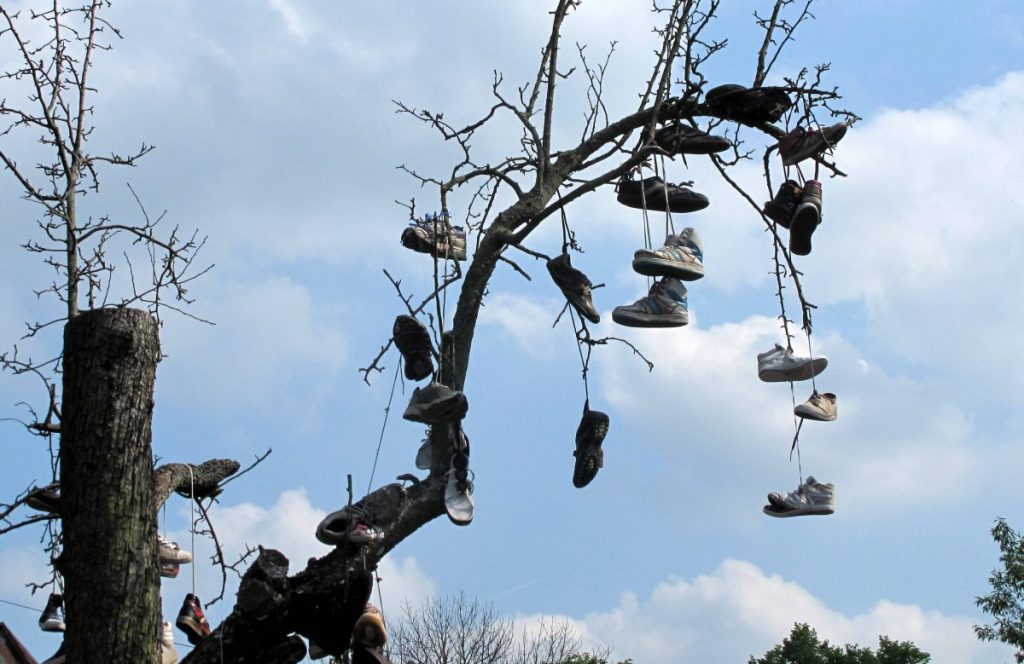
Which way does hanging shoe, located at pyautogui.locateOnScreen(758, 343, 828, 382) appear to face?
to the viewer's right

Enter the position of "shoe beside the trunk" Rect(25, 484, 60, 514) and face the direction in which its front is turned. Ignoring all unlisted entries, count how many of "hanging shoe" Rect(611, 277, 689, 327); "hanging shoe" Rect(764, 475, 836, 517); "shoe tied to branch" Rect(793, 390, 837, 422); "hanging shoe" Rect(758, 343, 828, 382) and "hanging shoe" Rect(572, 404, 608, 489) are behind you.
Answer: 5

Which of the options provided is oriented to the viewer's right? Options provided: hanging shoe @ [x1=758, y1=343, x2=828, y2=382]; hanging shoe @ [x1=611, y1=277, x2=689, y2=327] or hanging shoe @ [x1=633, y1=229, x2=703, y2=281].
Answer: hanging shoe @ [x1=758, y1=343, x2=828, y2=382]

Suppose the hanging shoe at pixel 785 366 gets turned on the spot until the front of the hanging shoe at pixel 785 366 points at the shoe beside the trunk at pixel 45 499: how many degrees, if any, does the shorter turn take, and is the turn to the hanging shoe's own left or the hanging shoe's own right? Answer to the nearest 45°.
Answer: approximately 135° to the hanging shoe's own right

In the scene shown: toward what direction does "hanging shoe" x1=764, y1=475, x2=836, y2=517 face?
to the viewer's left

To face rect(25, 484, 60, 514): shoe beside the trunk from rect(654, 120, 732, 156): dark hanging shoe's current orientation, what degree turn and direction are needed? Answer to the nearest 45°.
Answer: approximately 180°

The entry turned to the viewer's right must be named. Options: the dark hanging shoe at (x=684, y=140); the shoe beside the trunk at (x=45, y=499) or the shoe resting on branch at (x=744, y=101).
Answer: the dark hanging shoe

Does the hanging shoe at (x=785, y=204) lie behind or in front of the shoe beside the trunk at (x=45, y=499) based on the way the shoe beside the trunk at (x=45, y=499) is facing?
behind

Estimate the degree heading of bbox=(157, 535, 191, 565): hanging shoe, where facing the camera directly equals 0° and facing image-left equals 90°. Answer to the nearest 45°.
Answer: approximately 270°

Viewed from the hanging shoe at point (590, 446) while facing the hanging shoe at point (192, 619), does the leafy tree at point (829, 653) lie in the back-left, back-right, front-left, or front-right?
back-right
